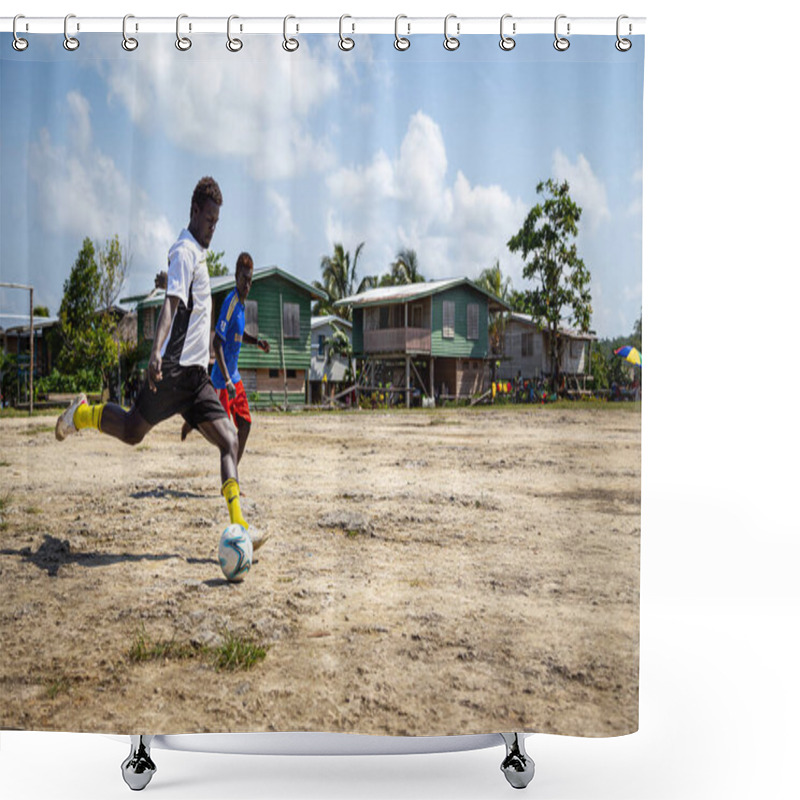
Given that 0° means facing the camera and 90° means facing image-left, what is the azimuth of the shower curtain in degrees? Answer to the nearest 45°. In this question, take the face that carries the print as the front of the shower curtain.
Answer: approximately 0°
